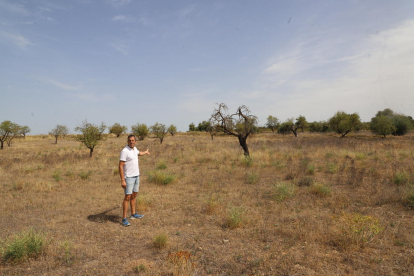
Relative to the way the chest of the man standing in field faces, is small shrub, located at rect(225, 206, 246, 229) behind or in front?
in front

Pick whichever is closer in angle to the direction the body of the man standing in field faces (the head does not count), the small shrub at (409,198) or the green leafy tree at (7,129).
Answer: the small shrub

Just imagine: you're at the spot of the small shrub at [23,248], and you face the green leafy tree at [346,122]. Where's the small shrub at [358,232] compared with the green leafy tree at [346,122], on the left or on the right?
right

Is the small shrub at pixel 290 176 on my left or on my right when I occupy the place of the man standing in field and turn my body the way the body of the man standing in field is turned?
on my left

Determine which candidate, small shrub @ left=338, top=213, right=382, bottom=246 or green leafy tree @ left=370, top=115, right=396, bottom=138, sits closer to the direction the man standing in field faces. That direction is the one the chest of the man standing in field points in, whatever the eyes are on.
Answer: the small shrub

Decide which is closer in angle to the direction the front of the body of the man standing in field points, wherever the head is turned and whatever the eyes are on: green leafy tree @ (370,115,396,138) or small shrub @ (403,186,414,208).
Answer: the small shrub

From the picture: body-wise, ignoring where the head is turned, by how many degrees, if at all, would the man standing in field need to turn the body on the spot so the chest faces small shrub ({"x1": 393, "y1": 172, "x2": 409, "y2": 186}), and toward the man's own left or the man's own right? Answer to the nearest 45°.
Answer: approximately 45° to the man's own left

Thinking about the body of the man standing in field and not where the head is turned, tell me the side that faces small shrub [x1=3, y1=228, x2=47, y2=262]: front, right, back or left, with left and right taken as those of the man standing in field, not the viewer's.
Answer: right

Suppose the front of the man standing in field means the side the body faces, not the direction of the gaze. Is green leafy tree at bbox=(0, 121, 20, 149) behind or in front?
behind

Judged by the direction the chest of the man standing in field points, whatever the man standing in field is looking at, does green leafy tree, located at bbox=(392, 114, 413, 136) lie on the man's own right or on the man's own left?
on the man's own left

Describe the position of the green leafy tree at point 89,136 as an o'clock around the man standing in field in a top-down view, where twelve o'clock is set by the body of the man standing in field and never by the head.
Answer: The green leafy tree is roughly at 7 o'clock from the man standing in field.

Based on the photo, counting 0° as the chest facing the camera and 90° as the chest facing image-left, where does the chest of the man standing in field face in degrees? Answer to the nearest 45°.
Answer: approximately 315°

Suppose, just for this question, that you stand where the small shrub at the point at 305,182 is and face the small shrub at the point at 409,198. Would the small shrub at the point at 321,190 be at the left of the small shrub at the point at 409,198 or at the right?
right

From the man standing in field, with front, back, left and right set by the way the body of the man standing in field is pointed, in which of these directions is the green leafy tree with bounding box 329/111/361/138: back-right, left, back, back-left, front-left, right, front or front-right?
left

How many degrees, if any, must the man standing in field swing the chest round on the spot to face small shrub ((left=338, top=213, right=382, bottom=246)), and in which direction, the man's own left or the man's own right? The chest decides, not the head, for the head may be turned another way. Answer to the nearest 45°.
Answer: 0° — they already face it

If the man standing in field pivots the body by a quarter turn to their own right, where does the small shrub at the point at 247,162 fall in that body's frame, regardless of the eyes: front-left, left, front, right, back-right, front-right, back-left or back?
back
